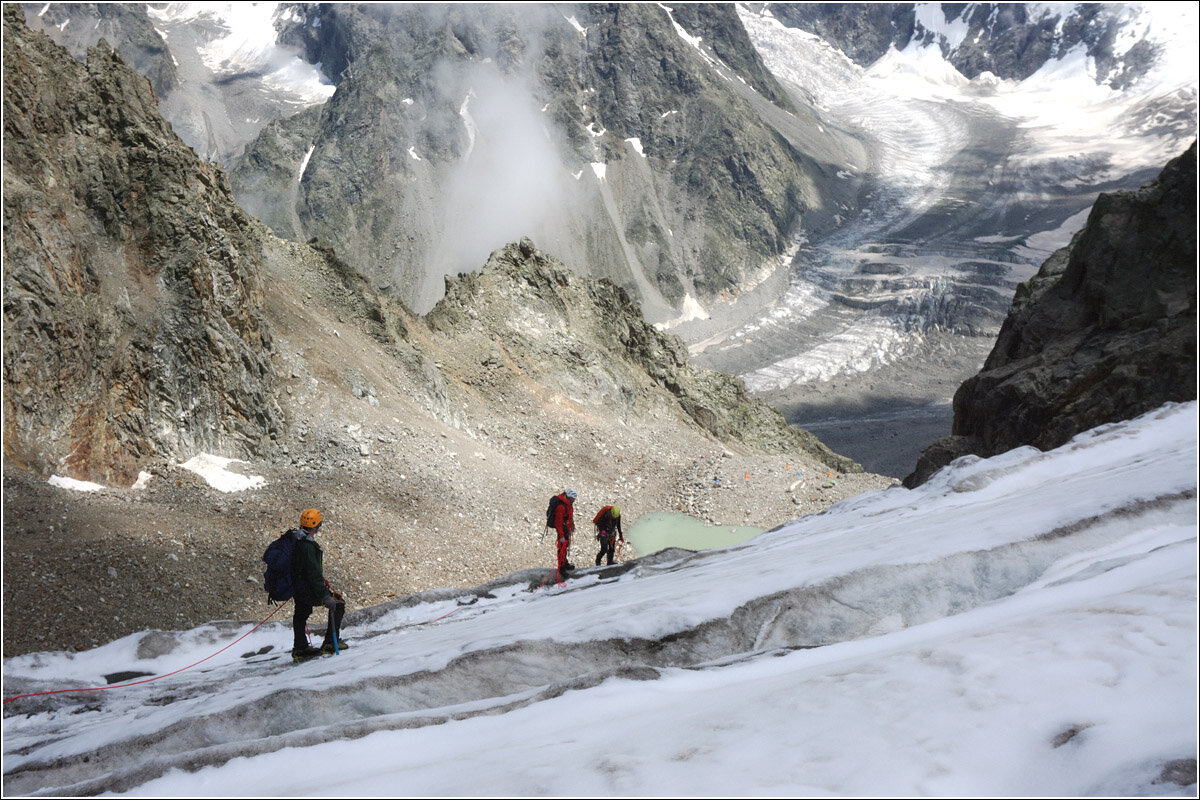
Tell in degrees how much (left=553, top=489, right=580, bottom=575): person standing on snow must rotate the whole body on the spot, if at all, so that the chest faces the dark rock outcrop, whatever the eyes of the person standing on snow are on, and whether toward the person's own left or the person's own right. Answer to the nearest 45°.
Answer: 0° — they already face it

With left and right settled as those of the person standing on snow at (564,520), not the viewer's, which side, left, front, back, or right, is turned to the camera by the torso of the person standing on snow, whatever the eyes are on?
right
